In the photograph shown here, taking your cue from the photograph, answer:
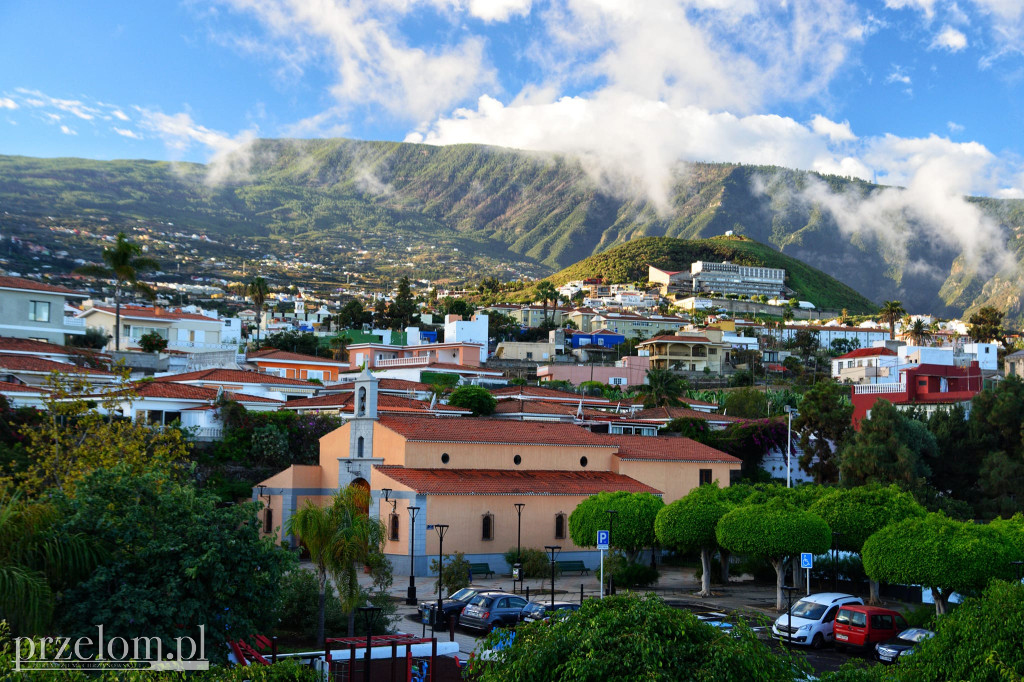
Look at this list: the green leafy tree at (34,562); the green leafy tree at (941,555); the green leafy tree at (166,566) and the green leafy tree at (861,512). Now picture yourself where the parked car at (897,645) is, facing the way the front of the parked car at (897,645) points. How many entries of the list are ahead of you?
2

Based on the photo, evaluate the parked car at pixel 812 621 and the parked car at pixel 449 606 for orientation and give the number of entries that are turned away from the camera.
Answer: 0

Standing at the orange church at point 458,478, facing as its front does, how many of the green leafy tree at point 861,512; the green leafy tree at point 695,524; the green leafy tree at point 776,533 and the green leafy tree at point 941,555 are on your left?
4

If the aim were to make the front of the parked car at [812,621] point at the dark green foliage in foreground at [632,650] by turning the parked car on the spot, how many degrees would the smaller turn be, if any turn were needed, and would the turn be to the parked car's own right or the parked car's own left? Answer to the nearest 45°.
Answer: approximately 45° to the parked car's own left

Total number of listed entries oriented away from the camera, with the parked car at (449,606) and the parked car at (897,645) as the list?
0

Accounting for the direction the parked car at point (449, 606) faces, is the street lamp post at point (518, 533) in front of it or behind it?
behind

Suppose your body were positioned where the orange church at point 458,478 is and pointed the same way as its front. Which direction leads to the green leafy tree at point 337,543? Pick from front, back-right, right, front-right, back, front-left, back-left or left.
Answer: front-left

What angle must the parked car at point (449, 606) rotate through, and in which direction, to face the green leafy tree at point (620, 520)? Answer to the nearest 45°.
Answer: approximately 180°
